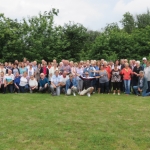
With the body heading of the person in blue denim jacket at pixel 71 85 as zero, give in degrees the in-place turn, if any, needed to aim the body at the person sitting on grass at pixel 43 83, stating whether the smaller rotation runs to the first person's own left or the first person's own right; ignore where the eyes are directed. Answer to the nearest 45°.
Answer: approximately 90° to the first person's own right

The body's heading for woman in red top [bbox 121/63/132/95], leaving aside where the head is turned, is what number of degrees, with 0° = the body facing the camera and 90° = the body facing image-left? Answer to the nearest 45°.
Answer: approximately 0°

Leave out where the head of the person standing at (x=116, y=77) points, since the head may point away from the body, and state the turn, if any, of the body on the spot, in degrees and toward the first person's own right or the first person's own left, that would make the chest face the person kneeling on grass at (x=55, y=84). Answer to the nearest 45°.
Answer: approximately 90° to the first person's own right

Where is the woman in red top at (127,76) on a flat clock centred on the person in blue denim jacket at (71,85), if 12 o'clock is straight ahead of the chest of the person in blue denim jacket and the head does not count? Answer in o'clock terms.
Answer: The woman in red top is roughly at 9 o'clock from the person in blue denim jacket.

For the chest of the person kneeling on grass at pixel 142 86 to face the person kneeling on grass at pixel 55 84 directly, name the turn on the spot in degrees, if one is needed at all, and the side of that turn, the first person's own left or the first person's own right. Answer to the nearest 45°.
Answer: approximately 45° to the first person's own right

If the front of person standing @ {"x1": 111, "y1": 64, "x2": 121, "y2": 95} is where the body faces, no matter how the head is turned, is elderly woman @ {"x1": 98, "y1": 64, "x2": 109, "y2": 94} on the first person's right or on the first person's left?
on the first person's right

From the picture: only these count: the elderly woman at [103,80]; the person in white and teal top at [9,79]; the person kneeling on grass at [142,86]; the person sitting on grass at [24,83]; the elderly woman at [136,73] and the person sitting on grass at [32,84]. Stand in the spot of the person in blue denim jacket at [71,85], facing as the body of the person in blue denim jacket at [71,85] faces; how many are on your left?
3

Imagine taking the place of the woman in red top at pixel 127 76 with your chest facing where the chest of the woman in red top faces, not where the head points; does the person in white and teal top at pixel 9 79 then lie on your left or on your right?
on your right

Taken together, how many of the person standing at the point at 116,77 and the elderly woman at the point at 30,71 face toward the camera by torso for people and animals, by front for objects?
2
